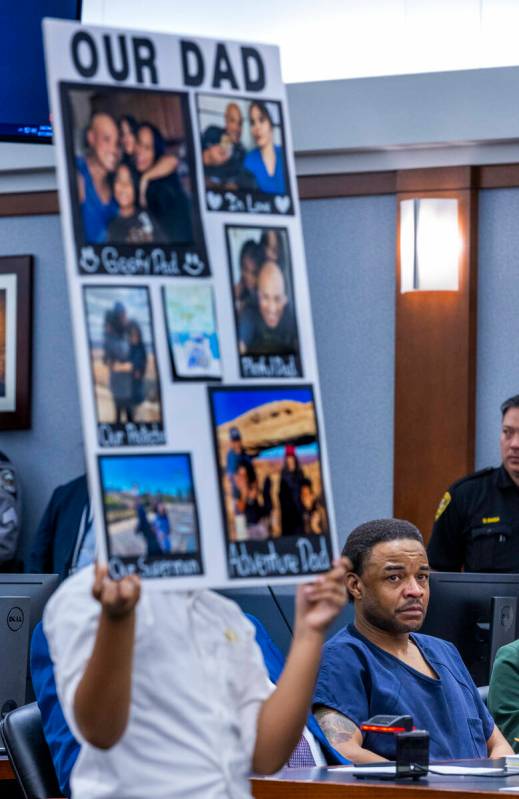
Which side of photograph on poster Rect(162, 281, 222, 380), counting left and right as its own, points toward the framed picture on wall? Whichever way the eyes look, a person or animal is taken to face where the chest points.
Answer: back

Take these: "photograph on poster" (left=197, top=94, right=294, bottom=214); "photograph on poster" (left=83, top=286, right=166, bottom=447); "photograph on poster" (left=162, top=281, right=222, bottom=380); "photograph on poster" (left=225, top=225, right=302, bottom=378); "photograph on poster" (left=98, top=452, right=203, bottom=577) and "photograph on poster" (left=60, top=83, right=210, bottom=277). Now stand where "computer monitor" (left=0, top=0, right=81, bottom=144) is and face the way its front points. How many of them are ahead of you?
6

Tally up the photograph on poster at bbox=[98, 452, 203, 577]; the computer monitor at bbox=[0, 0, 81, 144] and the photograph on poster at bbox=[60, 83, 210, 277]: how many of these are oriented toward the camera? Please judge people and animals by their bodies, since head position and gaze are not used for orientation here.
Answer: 3

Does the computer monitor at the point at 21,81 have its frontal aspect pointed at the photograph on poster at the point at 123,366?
yes

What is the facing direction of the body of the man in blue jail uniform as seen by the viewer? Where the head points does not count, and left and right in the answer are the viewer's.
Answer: facing the viewer and to the right of the viewer
